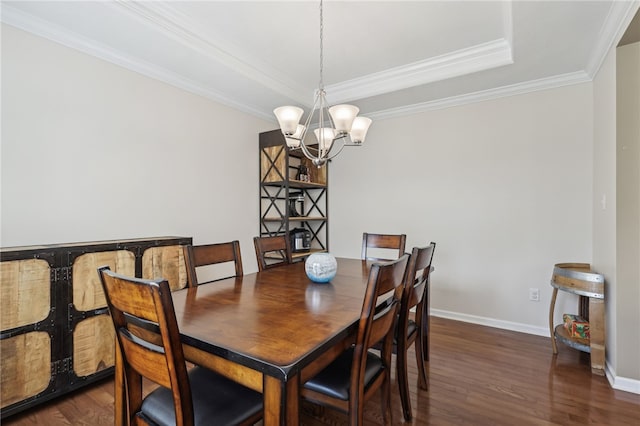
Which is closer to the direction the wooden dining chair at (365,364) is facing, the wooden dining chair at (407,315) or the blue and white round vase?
the blue and white round vase

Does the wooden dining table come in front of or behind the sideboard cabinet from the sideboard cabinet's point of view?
in front

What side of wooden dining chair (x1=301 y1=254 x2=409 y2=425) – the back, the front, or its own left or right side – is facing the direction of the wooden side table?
right

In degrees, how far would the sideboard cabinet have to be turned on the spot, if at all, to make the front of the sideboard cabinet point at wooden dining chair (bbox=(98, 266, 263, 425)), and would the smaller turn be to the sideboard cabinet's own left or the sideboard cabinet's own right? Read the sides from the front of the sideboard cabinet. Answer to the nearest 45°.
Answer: approximately 45° to the sideboard cabinet's own right

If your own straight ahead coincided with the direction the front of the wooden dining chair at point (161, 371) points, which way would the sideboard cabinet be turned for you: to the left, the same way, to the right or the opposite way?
to the right

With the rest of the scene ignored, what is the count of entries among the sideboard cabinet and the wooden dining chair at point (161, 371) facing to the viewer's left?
0

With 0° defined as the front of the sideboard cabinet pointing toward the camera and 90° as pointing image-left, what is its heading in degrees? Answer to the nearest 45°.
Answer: approximately 315°

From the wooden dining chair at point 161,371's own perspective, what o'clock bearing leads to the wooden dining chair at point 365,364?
the wooden dining chair at point 365,364 is roughly at 2 o'clock from the wooden dining chair at point 161,371.

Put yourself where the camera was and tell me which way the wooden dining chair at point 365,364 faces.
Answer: facing away from the viewer and to the left of the viewer

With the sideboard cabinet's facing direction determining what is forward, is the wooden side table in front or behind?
in front

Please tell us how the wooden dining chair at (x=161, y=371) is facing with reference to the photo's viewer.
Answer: facing away from the viewer and to the right of the viewer

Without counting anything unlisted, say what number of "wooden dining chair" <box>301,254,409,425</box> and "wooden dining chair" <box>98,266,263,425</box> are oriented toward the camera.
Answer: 0

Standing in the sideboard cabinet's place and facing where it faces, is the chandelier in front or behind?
in front
